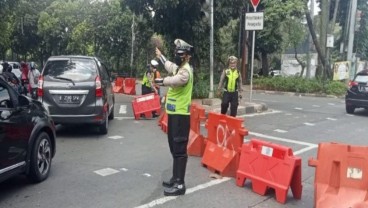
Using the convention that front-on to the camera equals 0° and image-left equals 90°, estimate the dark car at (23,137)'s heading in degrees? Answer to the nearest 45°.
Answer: approximately 225°

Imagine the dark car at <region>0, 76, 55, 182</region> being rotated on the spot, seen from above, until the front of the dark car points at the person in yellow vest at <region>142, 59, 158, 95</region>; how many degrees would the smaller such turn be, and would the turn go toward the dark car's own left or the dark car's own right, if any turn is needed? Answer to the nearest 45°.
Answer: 0° — it already faces them

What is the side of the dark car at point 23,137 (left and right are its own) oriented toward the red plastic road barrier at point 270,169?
right

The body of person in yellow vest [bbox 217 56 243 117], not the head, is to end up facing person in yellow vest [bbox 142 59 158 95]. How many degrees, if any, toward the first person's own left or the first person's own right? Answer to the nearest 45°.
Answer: approximately 135° to the first person's own right

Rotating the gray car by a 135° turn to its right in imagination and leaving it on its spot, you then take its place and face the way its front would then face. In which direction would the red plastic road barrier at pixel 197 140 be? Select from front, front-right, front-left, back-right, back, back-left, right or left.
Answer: front

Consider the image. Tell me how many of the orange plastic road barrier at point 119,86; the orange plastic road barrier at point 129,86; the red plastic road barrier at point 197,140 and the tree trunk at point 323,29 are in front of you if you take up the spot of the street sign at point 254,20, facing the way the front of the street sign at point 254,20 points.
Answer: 1

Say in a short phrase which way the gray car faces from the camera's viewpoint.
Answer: facing away from the viewer

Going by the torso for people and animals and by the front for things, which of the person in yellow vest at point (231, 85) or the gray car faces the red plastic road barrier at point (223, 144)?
the person in yellow vest

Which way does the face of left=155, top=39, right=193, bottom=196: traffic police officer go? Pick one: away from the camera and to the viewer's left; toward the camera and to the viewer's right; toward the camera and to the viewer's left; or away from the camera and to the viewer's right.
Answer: toward the camera and to the viewer's left
